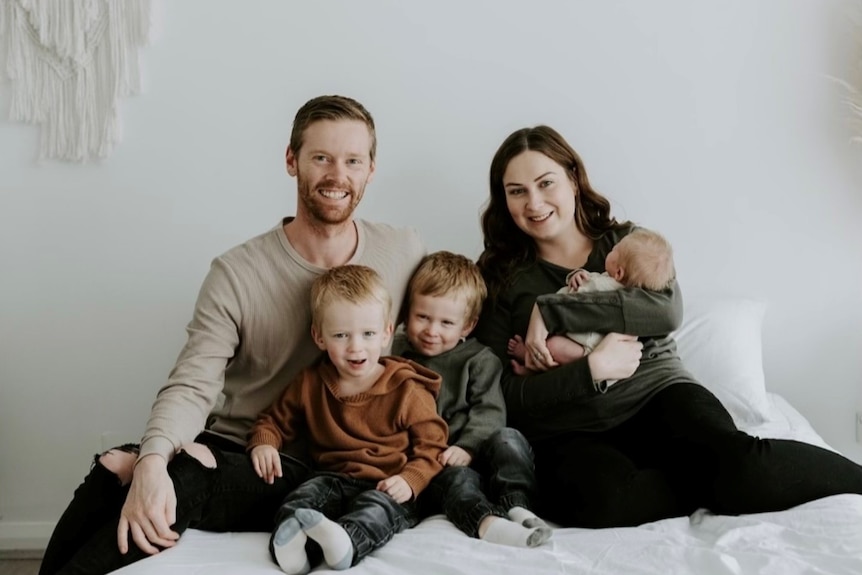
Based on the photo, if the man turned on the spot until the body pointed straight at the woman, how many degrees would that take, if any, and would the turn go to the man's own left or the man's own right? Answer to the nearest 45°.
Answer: approximately 90° to the man's own left

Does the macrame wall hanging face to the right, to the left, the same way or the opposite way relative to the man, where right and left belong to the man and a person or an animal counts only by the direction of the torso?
the same way

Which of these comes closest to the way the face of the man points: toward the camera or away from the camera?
toward the camera

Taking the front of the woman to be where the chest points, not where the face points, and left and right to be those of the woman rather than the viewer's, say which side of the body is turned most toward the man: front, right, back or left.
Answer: right

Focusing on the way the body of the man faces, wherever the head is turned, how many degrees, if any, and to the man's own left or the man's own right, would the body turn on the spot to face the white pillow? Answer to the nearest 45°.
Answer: approximately 90° to the man's own left

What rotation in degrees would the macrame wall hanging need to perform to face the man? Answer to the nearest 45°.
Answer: approximately 45° to its left

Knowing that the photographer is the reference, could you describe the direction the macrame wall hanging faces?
facing the viewer

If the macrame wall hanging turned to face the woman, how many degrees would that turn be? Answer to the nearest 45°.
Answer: approximately 45° to its left

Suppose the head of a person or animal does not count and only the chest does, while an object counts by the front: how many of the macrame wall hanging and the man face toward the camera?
2

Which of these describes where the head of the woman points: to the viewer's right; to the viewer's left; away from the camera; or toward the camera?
toward the camera

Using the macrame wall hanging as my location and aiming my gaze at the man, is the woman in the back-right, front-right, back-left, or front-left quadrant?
front-left

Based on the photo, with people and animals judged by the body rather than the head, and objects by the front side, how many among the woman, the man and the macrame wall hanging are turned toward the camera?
3

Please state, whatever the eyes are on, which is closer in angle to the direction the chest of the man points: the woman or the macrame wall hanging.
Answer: the woman

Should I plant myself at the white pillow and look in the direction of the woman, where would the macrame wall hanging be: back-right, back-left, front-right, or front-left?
front-right

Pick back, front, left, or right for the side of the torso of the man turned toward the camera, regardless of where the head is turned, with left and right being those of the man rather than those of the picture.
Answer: front

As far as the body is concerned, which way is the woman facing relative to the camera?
toward the camera

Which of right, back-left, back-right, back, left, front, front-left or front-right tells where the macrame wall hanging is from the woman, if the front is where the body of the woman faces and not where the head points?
right
